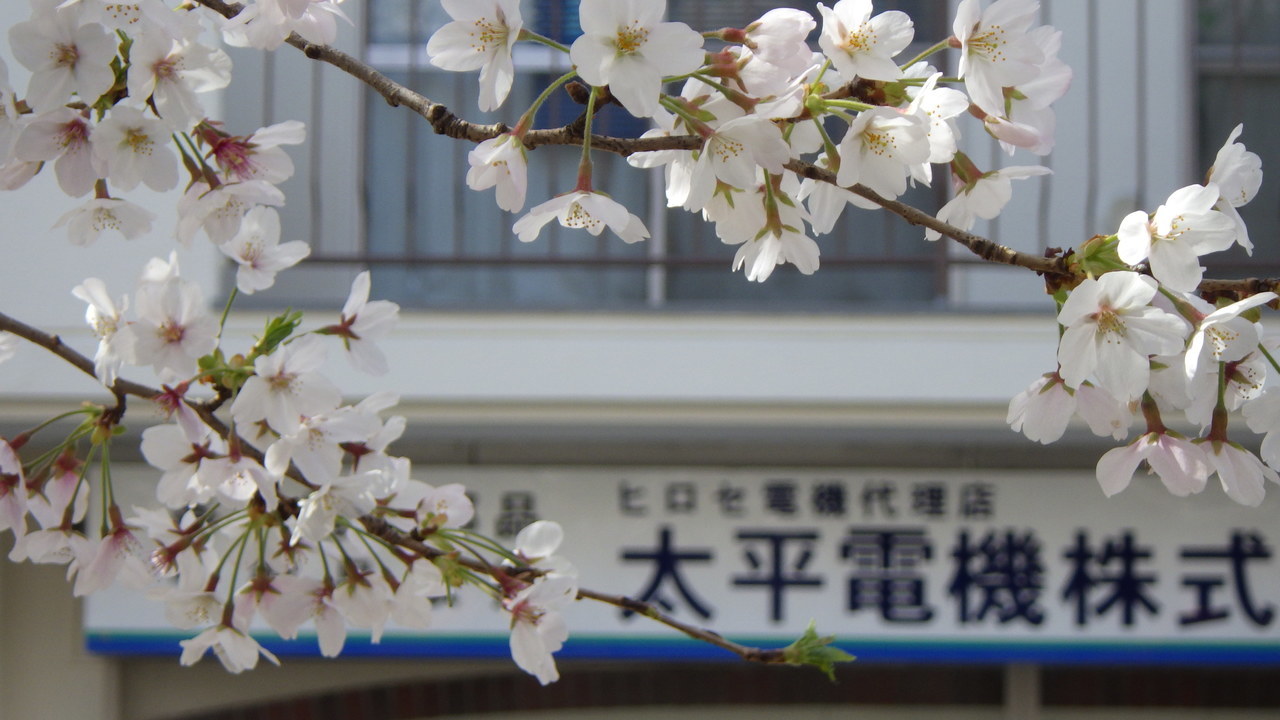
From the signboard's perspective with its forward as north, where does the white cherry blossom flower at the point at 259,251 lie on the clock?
The white cherry blossom flower is roughly at 1 o'clock from the signboard.

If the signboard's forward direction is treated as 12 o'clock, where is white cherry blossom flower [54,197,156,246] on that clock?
The white cherry blossom flower is roughly at 1 o'clock from the signboard.

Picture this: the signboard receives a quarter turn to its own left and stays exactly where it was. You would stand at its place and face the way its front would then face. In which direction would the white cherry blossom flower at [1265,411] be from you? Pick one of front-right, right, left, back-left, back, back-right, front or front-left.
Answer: right

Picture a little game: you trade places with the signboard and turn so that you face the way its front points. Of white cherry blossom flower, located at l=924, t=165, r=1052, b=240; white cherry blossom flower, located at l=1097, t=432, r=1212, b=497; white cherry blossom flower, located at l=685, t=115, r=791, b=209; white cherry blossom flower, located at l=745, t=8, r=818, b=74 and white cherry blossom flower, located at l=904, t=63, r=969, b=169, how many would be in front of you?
5

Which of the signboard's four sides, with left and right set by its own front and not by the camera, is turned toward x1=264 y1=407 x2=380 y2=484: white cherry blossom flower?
front

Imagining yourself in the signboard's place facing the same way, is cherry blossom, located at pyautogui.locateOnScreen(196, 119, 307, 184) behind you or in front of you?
in front

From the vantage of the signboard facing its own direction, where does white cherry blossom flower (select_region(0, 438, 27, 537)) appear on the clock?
The white cherry blossom flower is roughly at 1 o'clock from the signboard.

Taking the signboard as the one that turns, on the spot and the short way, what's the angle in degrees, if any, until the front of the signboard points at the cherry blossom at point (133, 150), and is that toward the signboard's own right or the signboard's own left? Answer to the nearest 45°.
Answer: approximately 45° to the signboard's own right

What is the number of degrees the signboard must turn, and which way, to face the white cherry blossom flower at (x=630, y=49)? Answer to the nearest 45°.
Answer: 0° — it already faces it

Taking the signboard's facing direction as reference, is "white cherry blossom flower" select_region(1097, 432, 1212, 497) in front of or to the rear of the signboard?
in front

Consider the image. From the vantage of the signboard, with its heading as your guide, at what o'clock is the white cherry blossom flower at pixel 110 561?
The white cherry blossom flower is roughly at 1 o'clock from the signboard.

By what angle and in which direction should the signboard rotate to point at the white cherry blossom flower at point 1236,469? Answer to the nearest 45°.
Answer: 0° — it already faces it

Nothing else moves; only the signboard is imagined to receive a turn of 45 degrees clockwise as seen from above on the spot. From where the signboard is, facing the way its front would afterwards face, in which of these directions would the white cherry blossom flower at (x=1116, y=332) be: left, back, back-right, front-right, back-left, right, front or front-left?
front-left

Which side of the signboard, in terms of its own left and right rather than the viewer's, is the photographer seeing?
front

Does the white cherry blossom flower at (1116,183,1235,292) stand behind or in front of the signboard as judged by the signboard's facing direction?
in front

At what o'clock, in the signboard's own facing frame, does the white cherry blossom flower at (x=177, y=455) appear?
The white cherry blossom flower is roughly at 1 o'clock from the signboard.
